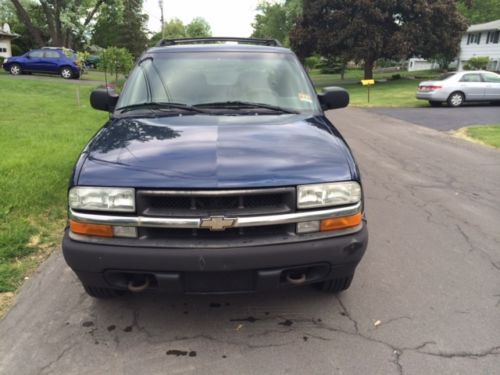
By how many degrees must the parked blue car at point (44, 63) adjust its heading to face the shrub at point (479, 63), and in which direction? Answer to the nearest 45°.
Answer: approximately 180°

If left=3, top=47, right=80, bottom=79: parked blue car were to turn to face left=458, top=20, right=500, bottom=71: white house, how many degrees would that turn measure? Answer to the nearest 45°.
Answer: approximately 180°

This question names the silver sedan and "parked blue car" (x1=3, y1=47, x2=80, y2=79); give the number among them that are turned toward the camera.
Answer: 0

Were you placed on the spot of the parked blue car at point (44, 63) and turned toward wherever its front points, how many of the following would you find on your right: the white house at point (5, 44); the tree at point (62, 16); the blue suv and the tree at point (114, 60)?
2

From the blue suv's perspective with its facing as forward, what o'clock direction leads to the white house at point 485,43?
The white house is roughly at 7 o'clock from the blue suv.

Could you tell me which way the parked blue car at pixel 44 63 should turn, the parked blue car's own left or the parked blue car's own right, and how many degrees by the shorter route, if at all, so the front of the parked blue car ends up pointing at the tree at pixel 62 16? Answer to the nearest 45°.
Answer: approximately 90° to the parked blue car's own right

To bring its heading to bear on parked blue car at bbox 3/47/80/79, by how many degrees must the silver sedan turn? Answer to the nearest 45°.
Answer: approximately 135° to its left

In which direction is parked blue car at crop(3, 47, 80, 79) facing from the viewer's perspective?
to the viewer's left

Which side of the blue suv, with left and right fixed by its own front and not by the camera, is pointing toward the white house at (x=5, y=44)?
back

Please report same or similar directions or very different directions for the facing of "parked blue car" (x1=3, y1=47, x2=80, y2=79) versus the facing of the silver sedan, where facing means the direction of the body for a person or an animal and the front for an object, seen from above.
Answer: very different directions

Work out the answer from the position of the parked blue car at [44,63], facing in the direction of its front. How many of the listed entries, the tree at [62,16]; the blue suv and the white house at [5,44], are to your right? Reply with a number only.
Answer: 2

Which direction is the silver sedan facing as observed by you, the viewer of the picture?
facing away from the viewer and to the right of the viewer

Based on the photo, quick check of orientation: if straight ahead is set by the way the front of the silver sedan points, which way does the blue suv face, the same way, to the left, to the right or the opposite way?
to the right
